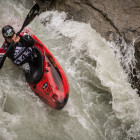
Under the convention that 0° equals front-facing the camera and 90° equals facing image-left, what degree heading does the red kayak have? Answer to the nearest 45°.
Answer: approximately 315°
